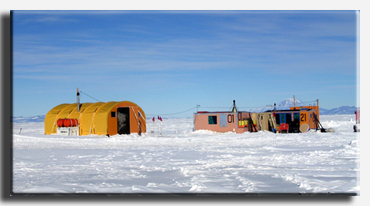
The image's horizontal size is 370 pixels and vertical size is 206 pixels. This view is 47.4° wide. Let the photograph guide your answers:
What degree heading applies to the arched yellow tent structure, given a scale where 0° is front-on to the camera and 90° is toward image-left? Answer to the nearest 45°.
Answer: approximately 315°

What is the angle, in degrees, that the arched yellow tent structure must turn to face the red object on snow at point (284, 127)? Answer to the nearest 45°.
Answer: approximately 45° to its left
